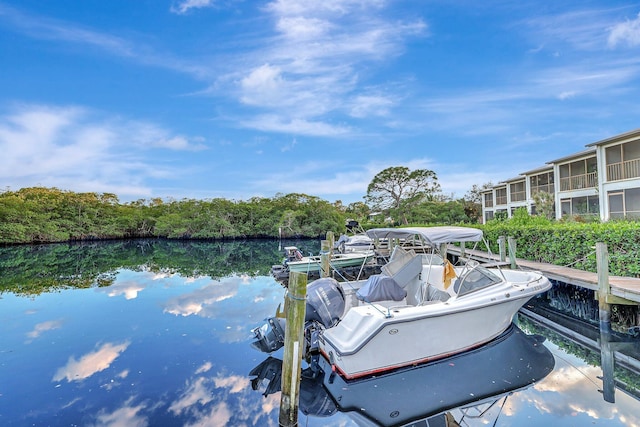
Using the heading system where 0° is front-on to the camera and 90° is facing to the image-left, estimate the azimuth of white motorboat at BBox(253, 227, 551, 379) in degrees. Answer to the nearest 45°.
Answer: approximately 225°

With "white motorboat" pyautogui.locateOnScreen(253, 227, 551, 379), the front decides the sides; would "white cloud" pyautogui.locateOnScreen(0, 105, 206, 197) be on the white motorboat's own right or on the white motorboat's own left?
on the white motorboat's own left

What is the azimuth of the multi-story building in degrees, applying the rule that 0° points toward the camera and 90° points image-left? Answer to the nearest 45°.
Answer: approximately 45°

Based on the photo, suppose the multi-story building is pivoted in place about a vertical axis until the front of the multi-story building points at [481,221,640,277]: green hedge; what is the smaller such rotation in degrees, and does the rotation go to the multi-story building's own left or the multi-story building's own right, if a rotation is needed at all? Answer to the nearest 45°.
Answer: approximately 45° to the multi-story building's own left

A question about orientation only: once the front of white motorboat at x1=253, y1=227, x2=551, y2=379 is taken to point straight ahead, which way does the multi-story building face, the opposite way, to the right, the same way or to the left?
the opposite way

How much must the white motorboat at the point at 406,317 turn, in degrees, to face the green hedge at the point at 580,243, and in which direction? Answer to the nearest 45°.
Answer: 0° — it already faces it

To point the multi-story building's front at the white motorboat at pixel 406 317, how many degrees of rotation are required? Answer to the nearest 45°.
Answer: approximately 45° to its left

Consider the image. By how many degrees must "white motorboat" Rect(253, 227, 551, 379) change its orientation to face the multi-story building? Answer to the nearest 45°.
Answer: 0° — it already faces it
